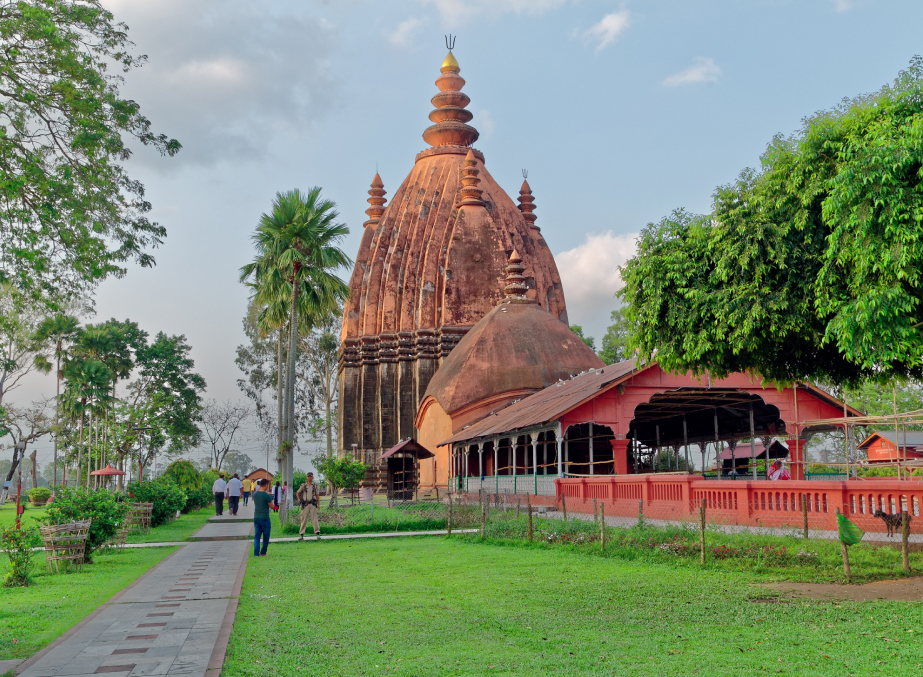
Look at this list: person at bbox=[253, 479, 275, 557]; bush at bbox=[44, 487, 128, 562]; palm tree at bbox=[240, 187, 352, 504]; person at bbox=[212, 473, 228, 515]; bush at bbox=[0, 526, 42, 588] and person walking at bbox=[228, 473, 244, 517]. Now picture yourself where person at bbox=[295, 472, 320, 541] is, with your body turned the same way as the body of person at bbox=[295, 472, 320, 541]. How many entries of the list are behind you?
3

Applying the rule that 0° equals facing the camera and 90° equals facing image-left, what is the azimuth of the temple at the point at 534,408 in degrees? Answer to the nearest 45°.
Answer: approximately 315°

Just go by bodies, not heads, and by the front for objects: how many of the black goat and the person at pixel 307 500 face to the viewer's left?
1

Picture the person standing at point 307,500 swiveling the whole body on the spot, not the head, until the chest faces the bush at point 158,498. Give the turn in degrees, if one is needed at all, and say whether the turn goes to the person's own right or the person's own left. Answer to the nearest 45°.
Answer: approximately 135° to the person's own right

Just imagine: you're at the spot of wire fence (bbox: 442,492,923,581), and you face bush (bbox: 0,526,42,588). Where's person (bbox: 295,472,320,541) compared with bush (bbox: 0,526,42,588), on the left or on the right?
right

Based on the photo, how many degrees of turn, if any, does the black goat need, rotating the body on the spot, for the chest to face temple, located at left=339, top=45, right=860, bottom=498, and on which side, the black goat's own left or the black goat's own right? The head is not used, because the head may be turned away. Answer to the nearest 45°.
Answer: approximately 45° to the black goat's own right

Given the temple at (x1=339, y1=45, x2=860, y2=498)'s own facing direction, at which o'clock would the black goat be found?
The black goat is roughly at 1 o'clock from the temple.

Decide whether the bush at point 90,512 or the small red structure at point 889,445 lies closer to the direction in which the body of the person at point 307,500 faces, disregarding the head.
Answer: the bush

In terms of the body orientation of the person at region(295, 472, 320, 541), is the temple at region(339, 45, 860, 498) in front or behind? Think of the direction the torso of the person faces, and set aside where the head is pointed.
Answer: behind

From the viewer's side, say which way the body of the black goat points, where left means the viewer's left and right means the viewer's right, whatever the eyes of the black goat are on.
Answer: facing to the left of the viewer

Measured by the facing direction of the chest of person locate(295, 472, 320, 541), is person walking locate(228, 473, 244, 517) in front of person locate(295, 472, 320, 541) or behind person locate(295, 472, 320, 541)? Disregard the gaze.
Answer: behind

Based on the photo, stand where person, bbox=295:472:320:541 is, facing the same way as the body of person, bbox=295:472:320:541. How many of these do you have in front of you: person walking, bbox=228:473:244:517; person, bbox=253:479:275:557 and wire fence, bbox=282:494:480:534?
1

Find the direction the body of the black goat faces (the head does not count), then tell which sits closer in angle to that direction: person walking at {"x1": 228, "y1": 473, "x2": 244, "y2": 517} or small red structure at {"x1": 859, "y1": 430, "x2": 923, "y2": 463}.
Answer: the person walking
